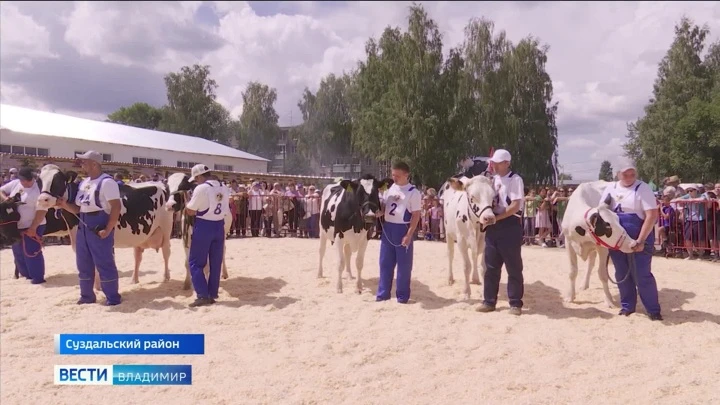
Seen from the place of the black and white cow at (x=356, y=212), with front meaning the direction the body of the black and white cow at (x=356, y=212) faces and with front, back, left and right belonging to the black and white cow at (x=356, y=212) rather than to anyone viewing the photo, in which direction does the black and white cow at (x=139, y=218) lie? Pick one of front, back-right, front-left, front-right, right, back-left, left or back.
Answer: back-right

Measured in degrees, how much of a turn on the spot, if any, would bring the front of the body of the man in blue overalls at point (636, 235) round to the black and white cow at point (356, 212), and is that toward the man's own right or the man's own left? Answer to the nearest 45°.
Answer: approximately 45° to the man's own right

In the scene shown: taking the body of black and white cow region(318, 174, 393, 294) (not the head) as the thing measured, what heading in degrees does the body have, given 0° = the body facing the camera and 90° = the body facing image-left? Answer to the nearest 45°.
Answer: approximately 315°

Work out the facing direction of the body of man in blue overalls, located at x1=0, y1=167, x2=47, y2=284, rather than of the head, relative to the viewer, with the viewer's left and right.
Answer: facing the viewer and to the left of the viewer

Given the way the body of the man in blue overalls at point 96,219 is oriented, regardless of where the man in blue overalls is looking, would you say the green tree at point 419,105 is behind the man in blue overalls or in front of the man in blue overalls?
behind

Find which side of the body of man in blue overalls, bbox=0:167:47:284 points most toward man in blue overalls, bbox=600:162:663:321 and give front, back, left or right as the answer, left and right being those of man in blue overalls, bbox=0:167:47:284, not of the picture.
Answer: left

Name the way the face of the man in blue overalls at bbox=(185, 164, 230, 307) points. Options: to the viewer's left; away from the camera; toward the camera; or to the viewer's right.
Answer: to the viewer's left

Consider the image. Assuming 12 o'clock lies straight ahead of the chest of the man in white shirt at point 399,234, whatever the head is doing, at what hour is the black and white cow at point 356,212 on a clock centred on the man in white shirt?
The black and white cow is roughly at 3 o'clock from the man in white shirt.

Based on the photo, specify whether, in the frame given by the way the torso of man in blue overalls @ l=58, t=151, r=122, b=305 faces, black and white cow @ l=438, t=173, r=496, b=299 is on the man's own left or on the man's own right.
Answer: on the man's own left

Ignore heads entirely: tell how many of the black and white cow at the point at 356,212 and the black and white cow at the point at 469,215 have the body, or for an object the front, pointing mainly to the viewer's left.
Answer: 0

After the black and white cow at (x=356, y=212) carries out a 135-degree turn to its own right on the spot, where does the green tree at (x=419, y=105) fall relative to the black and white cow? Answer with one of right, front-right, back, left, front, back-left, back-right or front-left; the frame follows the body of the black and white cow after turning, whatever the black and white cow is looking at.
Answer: right

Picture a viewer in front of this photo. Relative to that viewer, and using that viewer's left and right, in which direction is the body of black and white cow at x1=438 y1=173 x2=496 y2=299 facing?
facing the viewer and to the right of the viewer
